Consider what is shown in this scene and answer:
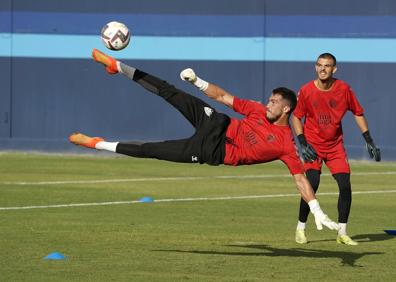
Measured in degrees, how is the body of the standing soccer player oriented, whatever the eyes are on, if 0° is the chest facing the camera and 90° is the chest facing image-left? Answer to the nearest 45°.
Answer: approximately 0°

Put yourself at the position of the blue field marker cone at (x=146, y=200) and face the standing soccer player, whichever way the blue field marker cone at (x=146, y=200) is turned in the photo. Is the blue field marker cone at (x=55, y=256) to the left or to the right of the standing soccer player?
right

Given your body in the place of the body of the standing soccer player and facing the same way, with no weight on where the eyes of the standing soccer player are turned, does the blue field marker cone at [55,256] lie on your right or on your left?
on your right

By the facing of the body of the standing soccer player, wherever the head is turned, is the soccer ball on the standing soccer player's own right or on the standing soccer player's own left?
on the standing soccer player's own right

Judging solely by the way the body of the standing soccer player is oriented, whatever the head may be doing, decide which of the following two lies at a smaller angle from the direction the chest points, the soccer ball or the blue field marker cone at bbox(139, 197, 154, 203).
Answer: the soccer ball

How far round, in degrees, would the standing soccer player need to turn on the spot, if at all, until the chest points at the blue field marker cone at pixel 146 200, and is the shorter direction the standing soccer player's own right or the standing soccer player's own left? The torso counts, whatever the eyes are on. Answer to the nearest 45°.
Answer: approximately 135° to the standing soccer player's own right

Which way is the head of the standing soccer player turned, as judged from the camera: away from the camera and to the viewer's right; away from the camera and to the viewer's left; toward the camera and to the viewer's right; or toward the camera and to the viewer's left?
toward the camera and to the viewer's left
